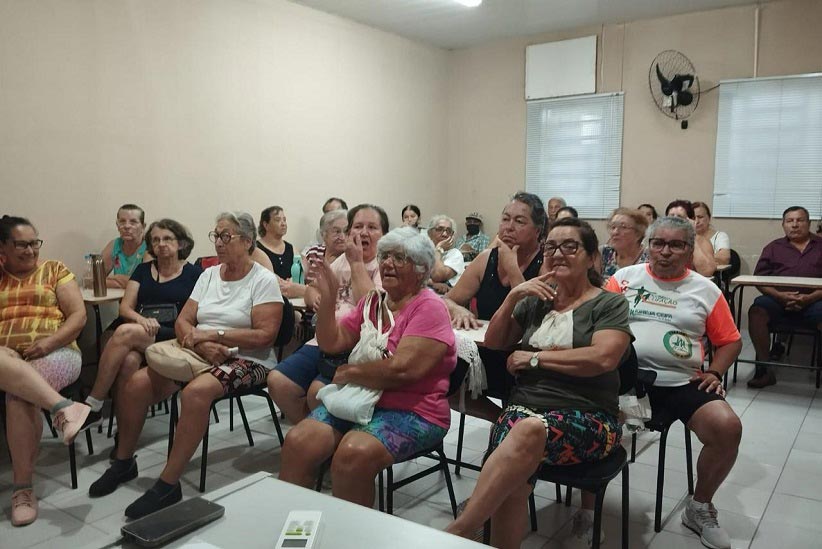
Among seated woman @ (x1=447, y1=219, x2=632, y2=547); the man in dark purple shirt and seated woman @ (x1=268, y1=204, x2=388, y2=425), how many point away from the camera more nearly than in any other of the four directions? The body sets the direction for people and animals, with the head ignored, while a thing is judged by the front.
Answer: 0

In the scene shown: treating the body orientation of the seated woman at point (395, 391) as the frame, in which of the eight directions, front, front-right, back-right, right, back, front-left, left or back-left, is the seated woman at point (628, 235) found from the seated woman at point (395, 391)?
back

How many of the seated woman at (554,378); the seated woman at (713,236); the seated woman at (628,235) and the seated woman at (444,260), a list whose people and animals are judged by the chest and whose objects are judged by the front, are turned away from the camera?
0

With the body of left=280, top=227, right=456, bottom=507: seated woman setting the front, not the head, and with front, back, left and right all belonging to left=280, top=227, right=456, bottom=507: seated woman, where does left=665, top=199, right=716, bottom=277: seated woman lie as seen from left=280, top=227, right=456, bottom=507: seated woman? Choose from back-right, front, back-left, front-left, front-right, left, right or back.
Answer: back

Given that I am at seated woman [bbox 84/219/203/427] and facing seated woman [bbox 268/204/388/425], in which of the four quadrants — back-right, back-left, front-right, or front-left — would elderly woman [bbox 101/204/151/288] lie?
back-left

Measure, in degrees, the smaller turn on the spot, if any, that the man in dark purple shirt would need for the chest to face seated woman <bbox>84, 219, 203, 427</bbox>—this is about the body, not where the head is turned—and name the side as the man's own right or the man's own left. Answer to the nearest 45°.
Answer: approximately 45° to the man's own right

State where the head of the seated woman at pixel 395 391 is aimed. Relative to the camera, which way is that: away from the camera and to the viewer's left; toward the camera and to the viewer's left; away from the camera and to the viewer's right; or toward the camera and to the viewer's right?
toward the camera and to the viewer's left

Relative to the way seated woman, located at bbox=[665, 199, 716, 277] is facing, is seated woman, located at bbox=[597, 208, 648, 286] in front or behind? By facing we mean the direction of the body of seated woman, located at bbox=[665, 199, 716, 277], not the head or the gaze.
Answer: in front

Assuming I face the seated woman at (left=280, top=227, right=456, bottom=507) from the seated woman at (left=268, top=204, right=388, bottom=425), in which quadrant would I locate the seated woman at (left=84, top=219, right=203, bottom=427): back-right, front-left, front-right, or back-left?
back-right

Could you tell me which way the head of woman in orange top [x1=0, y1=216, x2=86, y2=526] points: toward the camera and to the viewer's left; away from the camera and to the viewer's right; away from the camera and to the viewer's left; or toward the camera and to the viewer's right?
toward the camera and to the viewer's right

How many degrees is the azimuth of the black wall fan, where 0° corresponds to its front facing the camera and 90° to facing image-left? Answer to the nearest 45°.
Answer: approximately 45°

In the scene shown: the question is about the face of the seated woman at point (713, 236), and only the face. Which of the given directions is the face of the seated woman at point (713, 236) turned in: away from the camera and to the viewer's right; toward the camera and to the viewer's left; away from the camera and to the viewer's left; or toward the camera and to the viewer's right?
toward the camera and to the viewer's left

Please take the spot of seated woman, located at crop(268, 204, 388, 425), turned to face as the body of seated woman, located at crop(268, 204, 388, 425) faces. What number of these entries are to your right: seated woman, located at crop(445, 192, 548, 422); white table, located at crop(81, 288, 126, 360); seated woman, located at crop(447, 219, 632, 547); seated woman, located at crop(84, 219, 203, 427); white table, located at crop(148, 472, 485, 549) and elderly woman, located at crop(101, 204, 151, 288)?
3

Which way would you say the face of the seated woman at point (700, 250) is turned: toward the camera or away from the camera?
toward the camera

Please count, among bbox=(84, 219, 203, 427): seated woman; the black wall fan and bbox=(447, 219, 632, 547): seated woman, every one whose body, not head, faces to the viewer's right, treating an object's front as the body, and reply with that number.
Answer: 0

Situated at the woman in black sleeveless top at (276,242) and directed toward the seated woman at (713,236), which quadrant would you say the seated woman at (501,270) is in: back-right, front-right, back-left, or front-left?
front-right

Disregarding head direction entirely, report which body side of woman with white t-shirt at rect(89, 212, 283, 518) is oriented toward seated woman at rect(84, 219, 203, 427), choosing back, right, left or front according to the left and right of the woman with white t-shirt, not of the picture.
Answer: right
